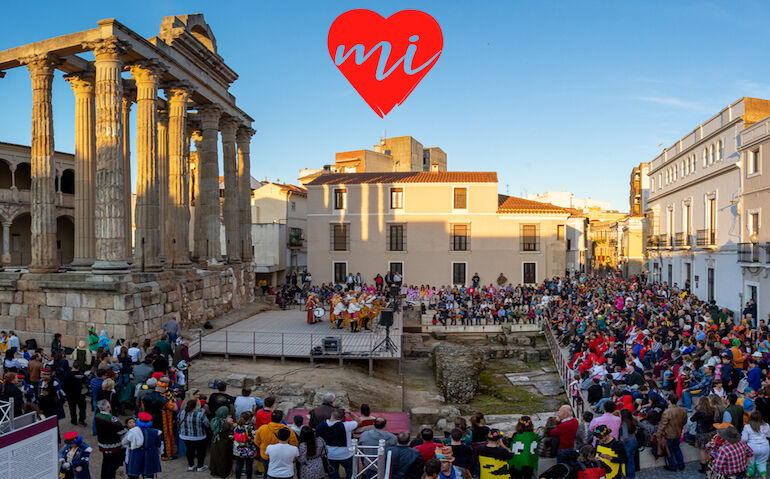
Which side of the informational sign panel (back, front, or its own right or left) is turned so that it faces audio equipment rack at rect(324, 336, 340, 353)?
left

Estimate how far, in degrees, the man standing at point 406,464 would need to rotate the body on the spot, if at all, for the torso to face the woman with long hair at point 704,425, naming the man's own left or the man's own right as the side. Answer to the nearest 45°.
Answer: approximately 45° to the man's own right

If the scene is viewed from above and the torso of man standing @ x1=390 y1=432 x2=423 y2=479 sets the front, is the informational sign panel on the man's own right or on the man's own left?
on the man's own left

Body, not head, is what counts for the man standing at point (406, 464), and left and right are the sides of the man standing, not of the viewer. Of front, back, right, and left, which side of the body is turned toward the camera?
back

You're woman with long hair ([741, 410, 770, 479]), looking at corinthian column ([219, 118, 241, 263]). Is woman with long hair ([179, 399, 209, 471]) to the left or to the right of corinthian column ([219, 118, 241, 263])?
left

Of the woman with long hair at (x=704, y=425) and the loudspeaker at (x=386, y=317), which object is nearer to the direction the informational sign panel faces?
the woman with long hair

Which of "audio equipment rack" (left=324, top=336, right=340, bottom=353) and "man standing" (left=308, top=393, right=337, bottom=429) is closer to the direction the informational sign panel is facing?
the man standing

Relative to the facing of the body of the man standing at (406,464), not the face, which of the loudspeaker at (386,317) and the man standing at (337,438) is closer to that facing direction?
the loudspeaker

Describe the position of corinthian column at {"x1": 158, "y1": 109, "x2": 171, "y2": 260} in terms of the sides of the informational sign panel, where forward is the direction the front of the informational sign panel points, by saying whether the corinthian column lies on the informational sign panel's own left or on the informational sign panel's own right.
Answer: on the informational sign panel's own left

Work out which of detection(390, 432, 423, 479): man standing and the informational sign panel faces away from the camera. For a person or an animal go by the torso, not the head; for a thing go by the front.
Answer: the man standing

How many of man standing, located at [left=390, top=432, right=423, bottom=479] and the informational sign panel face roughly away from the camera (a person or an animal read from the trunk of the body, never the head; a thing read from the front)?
1

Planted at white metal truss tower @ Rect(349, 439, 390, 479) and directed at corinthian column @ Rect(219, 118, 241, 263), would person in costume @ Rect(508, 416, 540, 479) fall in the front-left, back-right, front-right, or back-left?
back-right

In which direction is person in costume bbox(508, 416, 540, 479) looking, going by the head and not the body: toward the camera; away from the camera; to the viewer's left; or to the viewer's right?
away from the camera

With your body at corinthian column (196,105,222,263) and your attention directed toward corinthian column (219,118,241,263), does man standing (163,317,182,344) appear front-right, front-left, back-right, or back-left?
back-right

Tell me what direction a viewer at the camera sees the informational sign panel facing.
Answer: facing the viewer and to the right of the viewer
